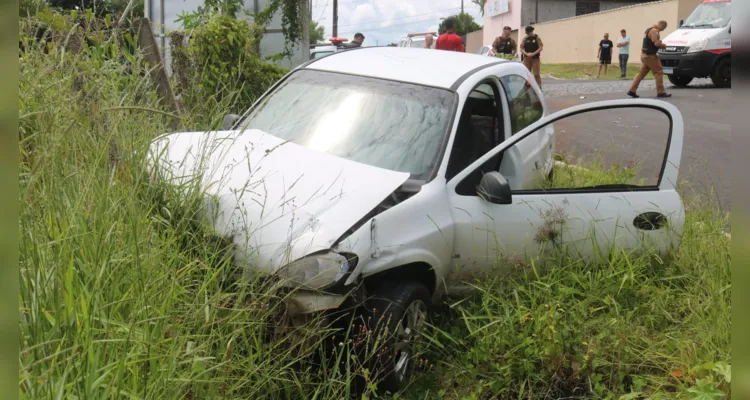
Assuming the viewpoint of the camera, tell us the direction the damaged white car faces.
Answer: facing the viewer and to the left of the viewer

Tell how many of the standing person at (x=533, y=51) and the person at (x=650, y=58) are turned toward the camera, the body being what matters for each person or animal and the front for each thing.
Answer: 1

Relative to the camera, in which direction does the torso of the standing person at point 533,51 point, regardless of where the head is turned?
toward the camera

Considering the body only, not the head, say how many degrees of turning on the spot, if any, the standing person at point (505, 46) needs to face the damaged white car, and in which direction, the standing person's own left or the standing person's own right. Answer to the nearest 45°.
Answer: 0° — they already face it

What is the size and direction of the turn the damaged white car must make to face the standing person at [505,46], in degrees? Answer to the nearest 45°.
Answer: approximately 135° to its right

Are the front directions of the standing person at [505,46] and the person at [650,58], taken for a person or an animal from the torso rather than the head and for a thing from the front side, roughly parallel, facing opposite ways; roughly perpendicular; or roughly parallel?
roughly perpendicular

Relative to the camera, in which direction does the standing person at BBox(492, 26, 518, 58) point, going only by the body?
toward the camera

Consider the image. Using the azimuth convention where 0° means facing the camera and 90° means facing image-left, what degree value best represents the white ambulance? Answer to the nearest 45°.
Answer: approximately 45°

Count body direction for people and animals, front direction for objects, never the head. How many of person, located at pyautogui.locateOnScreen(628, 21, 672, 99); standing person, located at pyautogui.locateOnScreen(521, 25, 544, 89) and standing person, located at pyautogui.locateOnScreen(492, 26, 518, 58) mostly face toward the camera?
2

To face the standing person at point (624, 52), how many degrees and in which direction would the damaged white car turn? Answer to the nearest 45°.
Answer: approximately 135° to its right
